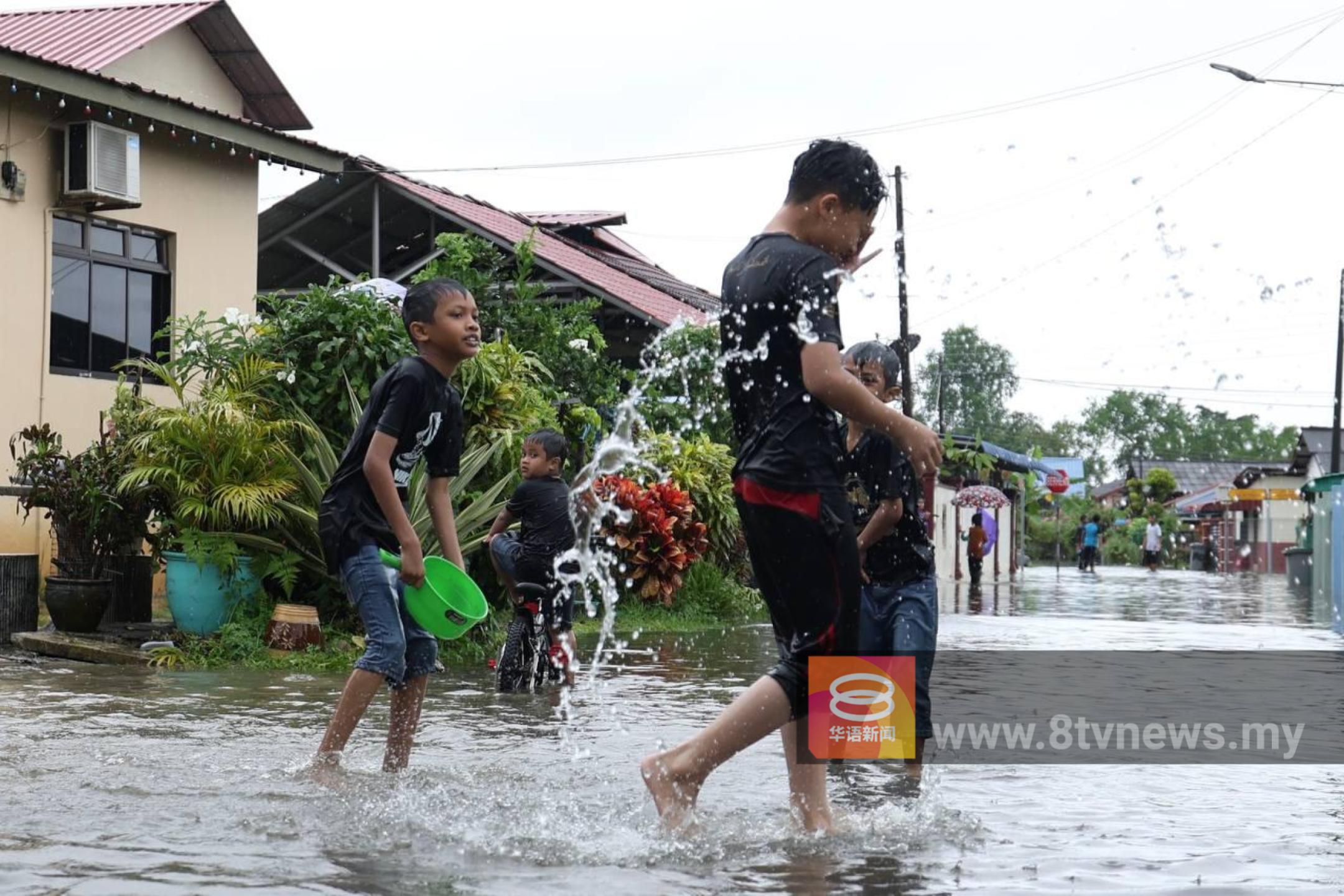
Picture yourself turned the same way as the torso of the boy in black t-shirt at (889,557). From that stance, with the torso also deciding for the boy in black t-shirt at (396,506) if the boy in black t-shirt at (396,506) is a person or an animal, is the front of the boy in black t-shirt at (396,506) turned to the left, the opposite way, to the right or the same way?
to the left

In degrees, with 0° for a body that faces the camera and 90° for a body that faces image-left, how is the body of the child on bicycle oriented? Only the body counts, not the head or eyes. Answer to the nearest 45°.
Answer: approximately 135°

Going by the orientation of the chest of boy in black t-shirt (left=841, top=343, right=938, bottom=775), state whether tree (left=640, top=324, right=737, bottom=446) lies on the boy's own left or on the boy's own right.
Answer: on the boy's own right

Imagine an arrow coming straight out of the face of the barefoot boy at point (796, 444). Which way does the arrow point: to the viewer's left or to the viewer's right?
to the viewer's right

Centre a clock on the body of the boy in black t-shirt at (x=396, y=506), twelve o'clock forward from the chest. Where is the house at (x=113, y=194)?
The house is roughly at 7 o'clock from the boy in black t-shirt.

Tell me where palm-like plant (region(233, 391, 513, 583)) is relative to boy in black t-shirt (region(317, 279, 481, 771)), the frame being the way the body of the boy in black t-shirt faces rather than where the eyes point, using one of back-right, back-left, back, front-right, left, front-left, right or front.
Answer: back-left

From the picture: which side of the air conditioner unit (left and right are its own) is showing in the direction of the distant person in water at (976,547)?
left

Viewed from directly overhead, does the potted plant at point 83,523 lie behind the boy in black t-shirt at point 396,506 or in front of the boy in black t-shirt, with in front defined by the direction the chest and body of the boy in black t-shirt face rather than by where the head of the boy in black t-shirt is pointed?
behind

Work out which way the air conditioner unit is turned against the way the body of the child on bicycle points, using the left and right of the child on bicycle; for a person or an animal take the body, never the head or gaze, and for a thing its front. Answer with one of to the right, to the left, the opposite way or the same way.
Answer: the opposite way

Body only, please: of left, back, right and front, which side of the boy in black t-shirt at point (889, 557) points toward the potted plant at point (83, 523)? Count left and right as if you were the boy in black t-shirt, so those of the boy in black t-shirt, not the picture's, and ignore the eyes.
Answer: right

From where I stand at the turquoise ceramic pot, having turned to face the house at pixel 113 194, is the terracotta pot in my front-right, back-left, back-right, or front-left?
back-right

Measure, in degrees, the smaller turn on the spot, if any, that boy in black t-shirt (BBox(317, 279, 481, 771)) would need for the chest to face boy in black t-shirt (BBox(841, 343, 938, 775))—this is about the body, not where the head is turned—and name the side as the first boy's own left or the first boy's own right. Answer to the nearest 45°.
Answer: approximately 45° to the first boy's own left
